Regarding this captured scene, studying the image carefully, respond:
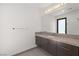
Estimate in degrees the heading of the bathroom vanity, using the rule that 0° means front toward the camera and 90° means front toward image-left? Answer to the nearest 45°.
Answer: approximately 45°

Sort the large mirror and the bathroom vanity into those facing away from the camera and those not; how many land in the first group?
0

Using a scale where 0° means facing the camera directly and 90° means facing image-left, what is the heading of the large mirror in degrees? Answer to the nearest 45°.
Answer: approximately 45°
